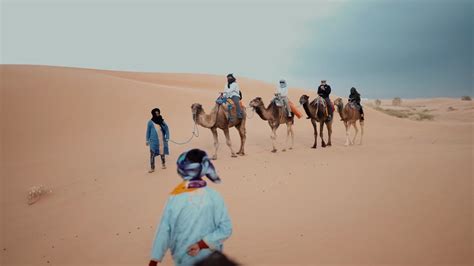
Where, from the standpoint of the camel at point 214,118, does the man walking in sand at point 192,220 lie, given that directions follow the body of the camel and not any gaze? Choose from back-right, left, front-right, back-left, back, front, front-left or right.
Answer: front-left

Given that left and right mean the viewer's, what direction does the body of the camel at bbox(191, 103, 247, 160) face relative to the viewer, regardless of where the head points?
facing the viewer and to the left of the viewer
